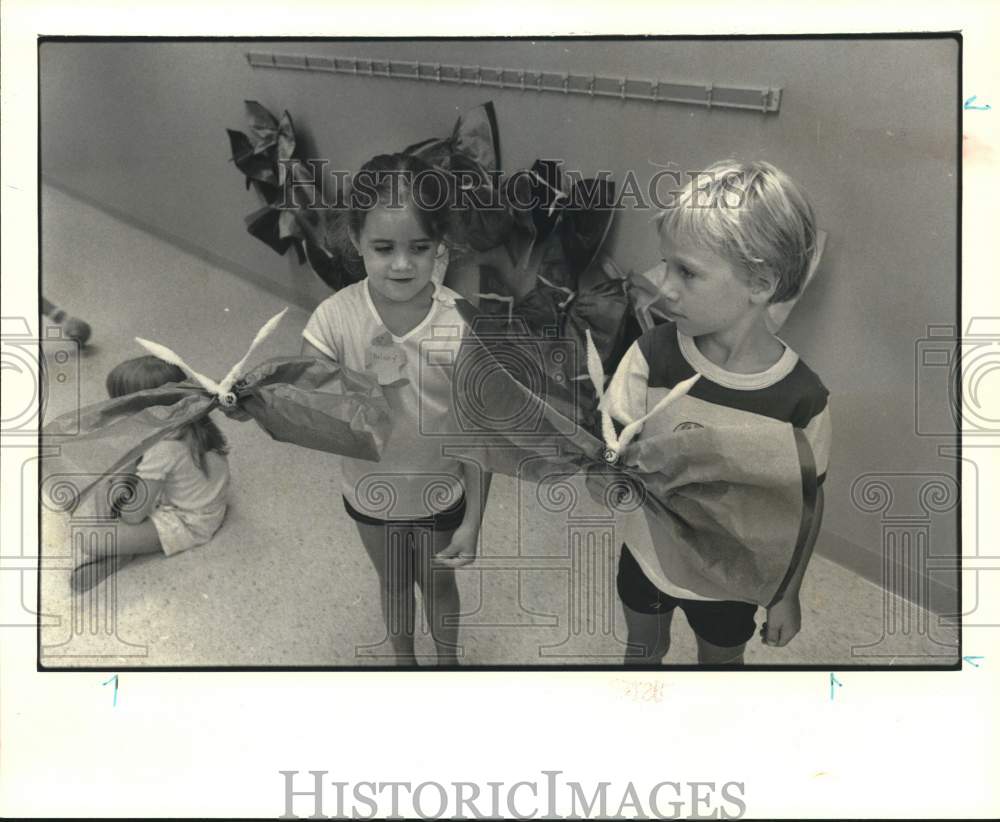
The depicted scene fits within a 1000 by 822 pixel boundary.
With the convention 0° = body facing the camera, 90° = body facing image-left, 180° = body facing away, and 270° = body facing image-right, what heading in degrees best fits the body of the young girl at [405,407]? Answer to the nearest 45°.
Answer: approximately 0°
